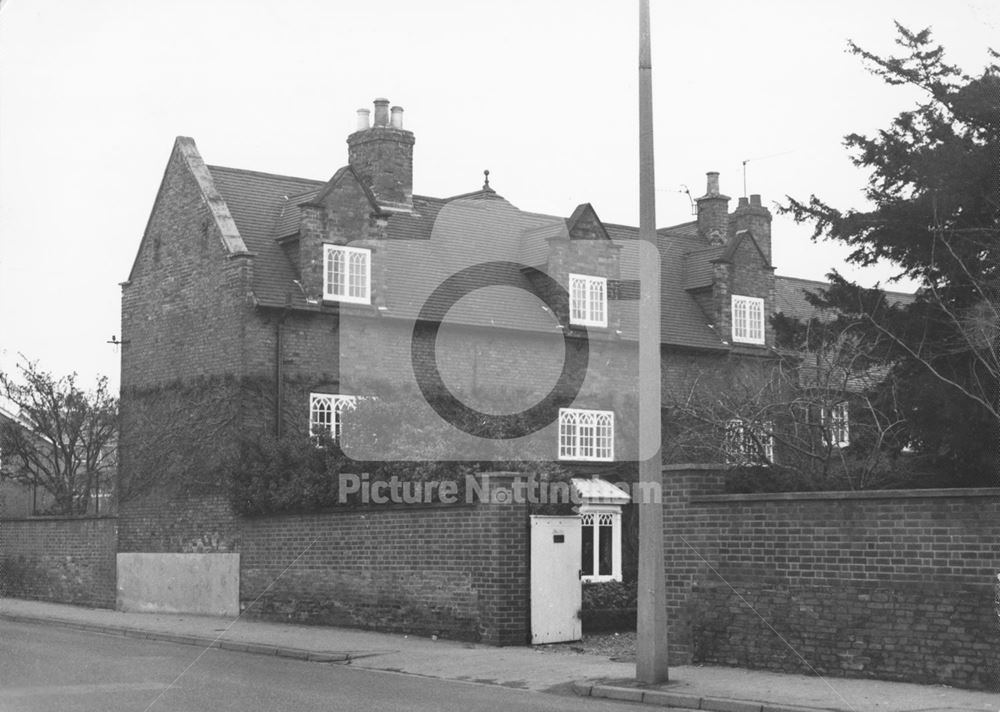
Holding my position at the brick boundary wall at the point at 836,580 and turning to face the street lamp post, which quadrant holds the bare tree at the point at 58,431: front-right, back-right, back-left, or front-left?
front-right

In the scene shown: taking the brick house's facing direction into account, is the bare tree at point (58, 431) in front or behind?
behind

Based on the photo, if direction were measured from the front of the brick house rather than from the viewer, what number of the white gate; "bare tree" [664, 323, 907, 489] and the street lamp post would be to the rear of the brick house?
0

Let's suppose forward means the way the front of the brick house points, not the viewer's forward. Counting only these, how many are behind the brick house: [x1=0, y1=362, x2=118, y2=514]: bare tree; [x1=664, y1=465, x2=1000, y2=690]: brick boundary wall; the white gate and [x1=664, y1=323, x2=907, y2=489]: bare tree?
1

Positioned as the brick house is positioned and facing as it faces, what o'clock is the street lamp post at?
The street lamp post is roughly at 1 o'clock from the brick house.

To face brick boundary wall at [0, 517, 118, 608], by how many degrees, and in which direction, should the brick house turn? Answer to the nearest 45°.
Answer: approximately 135° to its right

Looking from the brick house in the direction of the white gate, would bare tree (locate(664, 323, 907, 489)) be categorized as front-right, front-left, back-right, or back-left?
front-left

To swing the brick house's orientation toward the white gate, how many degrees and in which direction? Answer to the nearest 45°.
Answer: approximately 45° to its right

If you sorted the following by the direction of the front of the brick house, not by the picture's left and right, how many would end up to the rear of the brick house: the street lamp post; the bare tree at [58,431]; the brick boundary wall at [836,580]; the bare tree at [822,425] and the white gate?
1

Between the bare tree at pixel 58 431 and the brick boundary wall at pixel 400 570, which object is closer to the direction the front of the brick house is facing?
the brick boundary wall

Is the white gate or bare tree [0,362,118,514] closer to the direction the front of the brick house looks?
the white gate

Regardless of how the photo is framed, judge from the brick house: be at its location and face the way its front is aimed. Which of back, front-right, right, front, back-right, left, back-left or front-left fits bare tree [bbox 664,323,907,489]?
front

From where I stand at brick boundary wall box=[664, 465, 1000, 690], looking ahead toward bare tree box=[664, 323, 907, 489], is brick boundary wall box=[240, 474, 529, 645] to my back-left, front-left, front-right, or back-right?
front-left
